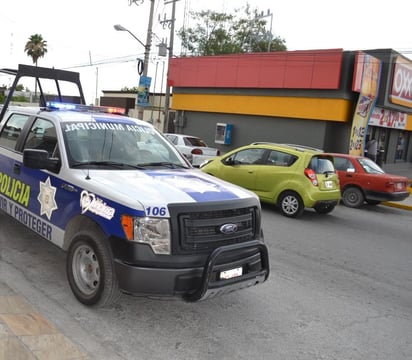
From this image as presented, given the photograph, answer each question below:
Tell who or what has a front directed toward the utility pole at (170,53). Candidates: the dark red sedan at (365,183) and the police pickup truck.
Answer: the dark red sedan

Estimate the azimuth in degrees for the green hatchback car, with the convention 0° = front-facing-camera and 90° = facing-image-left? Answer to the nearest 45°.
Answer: approximately 135°

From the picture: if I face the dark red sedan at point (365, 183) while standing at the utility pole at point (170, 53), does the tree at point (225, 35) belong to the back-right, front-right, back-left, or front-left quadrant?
back-left

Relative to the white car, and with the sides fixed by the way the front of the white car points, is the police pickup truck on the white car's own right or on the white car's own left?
on the white car's own left

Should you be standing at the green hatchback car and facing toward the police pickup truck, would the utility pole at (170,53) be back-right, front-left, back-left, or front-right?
back-right

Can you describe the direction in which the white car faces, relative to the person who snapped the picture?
facing away from the viewer and to the left of the viewer

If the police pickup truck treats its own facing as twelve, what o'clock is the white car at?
The white car is roughly at 8 o'clock from the police pickup truck.

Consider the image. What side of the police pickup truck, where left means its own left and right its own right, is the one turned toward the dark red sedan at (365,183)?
left

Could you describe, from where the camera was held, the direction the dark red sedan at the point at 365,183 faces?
facing away from the viewer and to the left of the viewer

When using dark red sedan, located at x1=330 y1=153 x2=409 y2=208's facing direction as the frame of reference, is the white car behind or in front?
in front

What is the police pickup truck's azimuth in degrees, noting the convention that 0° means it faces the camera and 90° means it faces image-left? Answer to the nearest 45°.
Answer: approximately 315°
